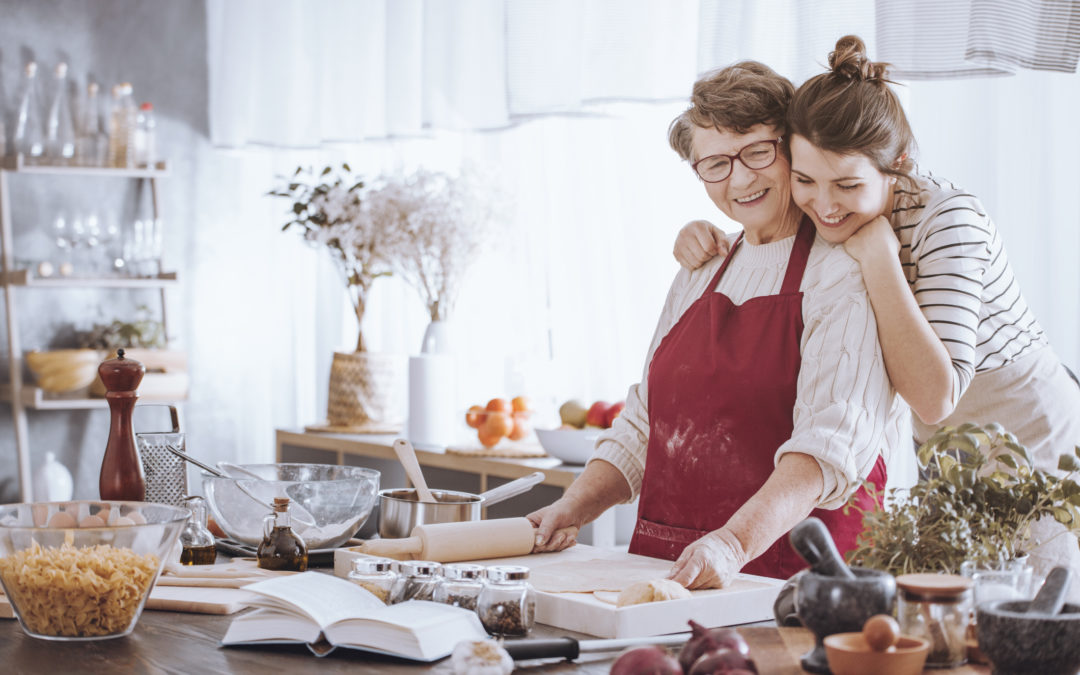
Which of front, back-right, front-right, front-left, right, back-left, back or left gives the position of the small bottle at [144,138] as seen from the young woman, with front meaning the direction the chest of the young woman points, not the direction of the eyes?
right

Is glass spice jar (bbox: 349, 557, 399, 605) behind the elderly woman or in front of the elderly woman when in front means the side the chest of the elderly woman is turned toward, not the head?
in front

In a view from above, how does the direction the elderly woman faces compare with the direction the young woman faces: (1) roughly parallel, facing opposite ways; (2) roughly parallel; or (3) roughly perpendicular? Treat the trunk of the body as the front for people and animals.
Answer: roughly parallel

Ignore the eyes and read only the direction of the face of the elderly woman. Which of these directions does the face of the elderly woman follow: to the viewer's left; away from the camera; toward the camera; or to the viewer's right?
toward the camera

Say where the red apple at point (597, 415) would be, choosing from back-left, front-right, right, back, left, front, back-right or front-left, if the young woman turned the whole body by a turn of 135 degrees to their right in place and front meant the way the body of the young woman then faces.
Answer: front-left

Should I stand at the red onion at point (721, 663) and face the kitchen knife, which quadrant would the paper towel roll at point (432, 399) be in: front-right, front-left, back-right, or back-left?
front-right

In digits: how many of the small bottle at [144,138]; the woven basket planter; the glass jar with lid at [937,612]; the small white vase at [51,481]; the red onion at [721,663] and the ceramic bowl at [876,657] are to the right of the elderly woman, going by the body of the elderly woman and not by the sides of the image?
3

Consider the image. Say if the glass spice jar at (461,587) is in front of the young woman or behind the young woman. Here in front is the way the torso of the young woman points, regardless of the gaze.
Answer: in front

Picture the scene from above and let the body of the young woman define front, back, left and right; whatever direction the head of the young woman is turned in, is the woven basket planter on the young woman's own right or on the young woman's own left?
on the young woman's own right

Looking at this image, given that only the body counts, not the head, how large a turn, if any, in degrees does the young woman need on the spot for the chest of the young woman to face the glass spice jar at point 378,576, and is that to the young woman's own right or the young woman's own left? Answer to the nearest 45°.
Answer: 0° — they already face it

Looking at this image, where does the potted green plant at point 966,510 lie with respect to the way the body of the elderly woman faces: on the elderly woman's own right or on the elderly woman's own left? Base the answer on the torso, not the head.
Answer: on the elderly woman's own left

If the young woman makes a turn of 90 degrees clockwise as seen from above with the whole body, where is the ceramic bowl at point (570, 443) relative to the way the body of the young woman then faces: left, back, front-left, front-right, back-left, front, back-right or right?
front

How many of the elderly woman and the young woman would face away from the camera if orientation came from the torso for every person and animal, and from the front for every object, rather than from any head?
0

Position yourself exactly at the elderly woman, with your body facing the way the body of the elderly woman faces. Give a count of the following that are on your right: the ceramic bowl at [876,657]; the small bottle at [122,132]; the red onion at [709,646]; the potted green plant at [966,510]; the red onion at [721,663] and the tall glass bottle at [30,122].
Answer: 2

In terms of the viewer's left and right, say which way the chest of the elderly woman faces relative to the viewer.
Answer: facing the viewer and to the left of the viewer
